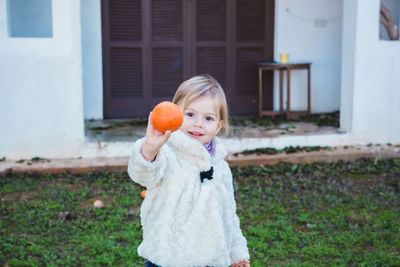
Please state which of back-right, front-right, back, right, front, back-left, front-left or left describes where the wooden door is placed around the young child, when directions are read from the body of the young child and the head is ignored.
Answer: back

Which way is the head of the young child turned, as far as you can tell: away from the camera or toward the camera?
toward the camera

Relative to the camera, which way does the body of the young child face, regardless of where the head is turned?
toward the camera

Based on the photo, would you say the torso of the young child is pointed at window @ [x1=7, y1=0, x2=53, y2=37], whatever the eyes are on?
no

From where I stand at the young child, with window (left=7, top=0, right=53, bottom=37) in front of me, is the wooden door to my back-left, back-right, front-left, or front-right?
front-right
